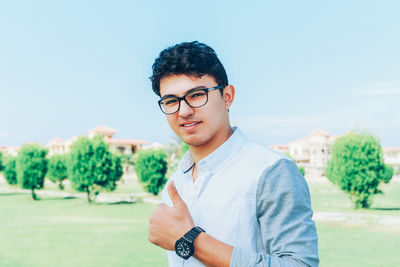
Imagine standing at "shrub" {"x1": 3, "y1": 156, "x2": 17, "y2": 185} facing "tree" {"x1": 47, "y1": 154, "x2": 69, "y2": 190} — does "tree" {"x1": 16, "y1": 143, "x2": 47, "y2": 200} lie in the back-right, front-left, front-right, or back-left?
front-right

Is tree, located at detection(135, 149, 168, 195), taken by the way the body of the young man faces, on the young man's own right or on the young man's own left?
on the young man's own right

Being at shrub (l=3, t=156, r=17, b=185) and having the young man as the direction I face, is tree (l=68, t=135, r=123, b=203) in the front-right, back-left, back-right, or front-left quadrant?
front-left

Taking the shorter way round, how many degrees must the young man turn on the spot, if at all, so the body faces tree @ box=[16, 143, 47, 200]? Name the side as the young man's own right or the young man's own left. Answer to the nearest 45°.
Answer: approximately 90° to the young man's own right

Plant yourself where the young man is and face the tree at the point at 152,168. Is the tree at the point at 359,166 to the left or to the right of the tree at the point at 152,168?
right

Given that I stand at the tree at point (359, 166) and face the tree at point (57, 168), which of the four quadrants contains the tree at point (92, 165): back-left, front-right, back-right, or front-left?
front-left

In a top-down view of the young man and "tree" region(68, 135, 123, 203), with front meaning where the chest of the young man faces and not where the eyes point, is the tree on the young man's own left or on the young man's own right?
on the young man's own right

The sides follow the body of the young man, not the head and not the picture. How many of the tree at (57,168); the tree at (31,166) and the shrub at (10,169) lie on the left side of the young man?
0

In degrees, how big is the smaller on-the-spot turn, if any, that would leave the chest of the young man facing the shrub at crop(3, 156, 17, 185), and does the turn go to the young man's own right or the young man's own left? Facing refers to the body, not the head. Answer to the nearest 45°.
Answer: approximately 90° to the young man's own right

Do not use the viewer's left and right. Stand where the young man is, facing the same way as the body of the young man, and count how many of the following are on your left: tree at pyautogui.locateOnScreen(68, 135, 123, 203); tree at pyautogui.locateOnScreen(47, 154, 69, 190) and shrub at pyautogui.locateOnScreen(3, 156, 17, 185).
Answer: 0

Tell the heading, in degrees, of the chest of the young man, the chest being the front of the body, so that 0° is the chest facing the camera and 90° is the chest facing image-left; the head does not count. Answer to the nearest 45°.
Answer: approximately 45°

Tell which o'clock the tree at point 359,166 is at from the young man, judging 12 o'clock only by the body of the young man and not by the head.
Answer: The tree is roughly at 5 o'clock from the young man.
